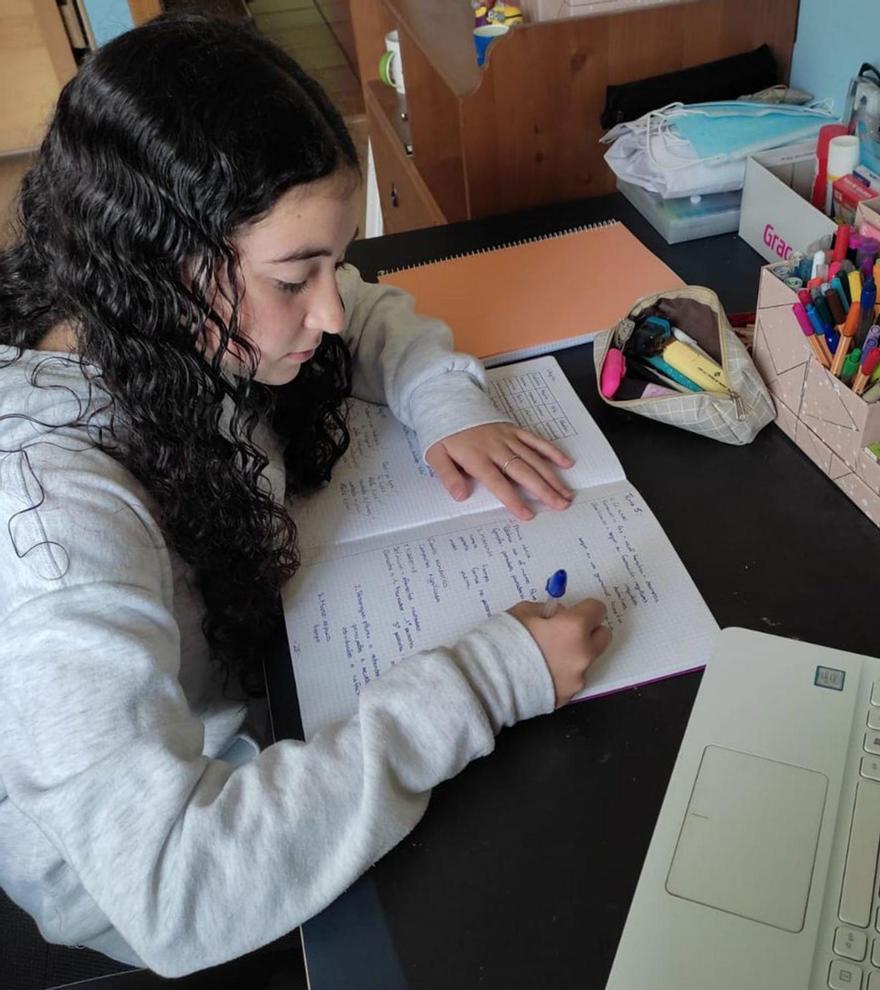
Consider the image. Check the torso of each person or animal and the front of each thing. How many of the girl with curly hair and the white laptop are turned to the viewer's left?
1

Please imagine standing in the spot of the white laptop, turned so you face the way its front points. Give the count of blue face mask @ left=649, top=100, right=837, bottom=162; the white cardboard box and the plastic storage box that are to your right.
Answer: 3

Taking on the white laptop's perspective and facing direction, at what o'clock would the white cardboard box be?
The white cardboard box is roughly at 3 o'clock from the white laptop.

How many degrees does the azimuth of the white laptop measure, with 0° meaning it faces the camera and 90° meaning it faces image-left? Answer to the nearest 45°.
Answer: approximately 90°

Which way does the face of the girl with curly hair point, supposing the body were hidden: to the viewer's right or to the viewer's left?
to the viewer's right

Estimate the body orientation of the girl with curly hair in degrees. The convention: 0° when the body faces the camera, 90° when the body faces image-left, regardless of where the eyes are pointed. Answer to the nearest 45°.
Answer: approximately 270°

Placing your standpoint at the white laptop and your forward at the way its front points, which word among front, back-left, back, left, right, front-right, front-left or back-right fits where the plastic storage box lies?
right

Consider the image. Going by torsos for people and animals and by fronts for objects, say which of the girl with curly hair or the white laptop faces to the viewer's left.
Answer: the white laptop
